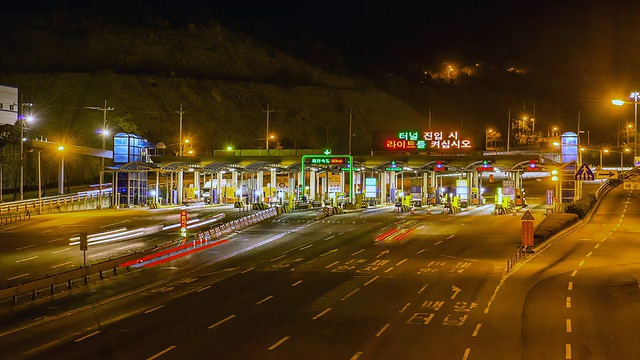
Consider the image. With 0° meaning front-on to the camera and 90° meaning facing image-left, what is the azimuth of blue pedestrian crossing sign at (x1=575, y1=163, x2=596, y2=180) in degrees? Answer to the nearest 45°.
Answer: approximately 0°
